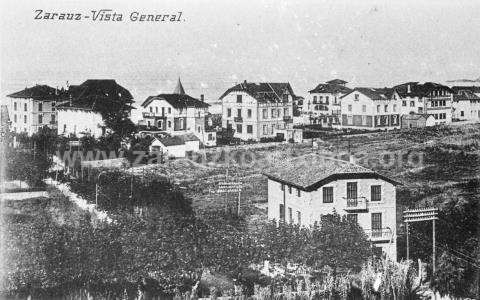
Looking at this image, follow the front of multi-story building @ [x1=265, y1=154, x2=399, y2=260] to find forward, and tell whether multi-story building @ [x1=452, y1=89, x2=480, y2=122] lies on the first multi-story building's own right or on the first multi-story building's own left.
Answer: on the first multi-story building's own left

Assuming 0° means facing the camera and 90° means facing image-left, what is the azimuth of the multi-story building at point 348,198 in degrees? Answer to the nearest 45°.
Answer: approximately 315°

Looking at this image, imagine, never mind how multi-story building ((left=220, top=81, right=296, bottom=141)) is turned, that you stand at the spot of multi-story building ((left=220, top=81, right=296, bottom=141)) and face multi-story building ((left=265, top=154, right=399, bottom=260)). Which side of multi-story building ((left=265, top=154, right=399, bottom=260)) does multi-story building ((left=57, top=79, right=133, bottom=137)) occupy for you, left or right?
right

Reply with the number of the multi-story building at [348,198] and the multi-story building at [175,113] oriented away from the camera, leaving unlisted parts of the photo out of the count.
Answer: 0

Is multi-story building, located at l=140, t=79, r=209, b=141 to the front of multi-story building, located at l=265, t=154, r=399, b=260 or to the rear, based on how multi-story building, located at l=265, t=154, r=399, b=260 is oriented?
to the rear

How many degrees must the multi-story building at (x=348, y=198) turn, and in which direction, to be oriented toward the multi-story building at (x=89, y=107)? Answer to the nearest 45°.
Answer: approximately 135° to its right

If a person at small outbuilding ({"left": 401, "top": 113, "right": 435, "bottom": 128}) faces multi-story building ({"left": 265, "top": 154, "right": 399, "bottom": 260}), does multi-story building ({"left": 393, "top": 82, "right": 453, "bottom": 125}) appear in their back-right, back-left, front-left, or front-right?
back-left

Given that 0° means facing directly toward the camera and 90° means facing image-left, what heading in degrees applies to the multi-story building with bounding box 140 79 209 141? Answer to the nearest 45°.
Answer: approximately 45°

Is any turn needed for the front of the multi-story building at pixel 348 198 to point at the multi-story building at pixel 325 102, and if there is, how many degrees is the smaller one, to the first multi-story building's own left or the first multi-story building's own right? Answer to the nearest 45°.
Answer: approximately 135° to the first multi-story building's own left

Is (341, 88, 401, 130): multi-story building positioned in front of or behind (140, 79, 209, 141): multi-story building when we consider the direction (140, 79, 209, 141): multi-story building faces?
behind

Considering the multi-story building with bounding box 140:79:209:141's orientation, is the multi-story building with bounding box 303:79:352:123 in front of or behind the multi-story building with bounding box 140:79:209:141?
behind
